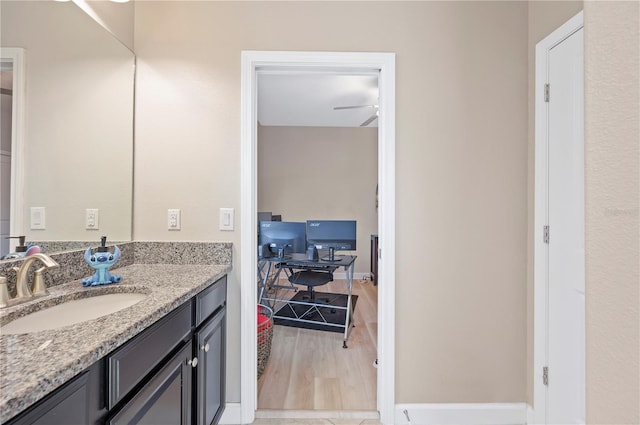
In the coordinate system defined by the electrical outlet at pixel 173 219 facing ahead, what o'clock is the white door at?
The white door is roughly at 10 o'clock from the electrical outlet.

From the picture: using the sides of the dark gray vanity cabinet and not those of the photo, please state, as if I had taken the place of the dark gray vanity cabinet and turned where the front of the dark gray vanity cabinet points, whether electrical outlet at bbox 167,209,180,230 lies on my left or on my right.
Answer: on my left

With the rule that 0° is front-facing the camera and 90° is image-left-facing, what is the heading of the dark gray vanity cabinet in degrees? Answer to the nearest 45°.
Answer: approximately 315°

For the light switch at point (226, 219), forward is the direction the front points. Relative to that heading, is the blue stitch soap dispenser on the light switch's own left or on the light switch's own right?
on the light switch's own right

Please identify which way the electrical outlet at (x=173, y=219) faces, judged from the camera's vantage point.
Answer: facing the viewer

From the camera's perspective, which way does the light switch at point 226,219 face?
toward the camera

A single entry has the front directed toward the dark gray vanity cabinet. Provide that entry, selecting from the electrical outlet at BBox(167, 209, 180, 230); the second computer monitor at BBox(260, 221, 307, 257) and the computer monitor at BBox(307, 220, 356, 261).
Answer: the electrical outlet

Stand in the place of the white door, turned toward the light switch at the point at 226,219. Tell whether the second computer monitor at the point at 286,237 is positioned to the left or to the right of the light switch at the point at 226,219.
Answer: right
